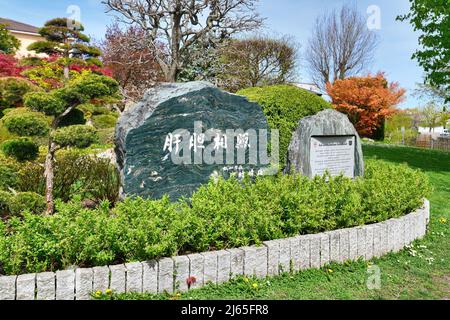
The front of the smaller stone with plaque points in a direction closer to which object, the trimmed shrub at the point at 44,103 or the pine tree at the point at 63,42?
the trimmed shrub

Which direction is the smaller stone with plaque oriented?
toward the camera

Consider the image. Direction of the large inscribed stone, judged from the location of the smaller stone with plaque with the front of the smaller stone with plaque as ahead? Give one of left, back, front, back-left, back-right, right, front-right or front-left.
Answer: front-right

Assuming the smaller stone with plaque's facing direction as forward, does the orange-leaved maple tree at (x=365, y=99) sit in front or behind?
behind

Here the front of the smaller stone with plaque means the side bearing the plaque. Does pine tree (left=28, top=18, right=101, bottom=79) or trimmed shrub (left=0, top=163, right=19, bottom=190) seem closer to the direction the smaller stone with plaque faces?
the trimmed shrub

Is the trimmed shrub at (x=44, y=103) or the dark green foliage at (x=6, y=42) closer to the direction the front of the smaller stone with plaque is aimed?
the trimmed shrub

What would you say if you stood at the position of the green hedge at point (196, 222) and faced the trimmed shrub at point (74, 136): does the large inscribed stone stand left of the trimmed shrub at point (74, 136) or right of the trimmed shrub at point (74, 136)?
right

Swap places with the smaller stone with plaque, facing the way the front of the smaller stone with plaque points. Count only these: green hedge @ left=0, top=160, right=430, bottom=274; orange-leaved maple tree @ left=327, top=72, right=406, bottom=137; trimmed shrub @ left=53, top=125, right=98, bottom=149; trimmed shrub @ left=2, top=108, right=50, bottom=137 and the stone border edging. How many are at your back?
1

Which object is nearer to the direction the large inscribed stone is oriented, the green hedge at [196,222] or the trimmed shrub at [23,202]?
the green hedge

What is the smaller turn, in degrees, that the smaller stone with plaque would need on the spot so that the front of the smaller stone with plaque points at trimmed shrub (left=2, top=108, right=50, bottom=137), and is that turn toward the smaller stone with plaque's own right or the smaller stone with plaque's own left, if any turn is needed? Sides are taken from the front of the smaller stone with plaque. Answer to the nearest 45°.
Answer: approximately 45° to the smaller stone with plaque's own right

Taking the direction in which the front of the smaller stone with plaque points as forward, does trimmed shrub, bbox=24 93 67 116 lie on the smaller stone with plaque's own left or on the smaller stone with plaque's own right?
on the smaller stone with plaque's own right

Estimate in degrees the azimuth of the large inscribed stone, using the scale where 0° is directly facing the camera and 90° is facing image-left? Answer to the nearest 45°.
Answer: approximately 315°

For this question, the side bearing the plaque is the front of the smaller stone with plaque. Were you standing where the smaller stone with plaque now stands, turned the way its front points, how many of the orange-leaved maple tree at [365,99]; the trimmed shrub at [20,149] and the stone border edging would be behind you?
1

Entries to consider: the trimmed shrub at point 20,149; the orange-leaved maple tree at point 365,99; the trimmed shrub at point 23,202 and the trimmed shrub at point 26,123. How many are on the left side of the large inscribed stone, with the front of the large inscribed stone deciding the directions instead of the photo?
1

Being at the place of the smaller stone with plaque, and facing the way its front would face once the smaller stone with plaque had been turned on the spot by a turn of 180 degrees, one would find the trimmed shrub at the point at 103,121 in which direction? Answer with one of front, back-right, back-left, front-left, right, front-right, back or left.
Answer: front-left

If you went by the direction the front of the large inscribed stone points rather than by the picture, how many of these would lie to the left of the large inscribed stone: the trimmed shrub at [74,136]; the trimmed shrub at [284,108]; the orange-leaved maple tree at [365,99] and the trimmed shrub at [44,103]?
2

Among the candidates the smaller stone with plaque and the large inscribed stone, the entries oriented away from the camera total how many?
0

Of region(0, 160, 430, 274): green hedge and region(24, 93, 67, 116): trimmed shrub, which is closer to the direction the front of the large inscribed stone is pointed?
the green hedge

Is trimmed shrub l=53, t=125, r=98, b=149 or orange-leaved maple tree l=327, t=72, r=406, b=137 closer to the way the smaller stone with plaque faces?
the trimmed shrub
